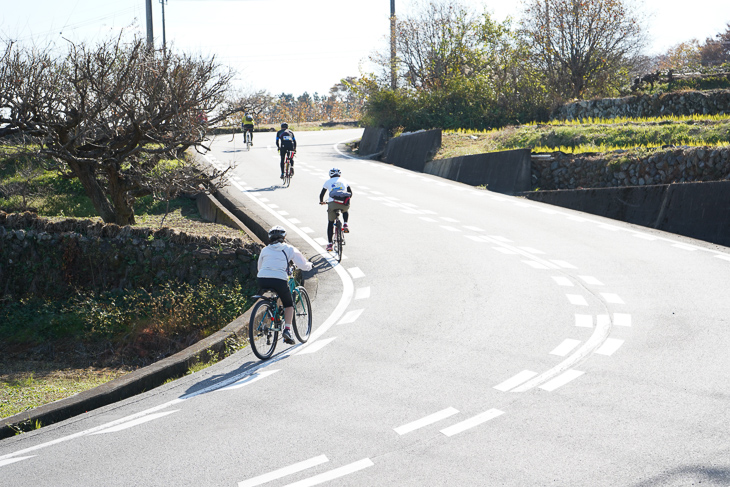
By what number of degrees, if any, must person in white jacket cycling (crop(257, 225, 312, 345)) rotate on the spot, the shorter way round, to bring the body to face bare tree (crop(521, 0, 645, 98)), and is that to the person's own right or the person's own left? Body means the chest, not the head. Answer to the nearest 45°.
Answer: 0° — they already face it

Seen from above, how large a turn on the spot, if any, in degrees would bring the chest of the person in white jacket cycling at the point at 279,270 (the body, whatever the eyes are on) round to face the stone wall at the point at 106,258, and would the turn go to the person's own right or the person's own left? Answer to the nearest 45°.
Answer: approximately 90° to the person's own left

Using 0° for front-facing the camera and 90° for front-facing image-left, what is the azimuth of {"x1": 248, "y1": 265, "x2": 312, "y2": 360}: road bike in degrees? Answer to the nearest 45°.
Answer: approximately 225°

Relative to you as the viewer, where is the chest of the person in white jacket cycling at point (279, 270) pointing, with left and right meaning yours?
facing away from the viewer and to the right of the viewer

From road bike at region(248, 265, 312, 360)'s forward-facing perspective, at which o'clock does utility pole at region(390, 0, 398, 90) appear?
The utility pole is roughly at 11 o'clock from the road bike.

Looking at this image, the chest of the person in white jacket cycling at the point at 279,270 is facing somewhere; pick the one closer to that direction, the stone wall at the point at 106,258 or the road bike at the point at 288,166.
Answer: the road bike
